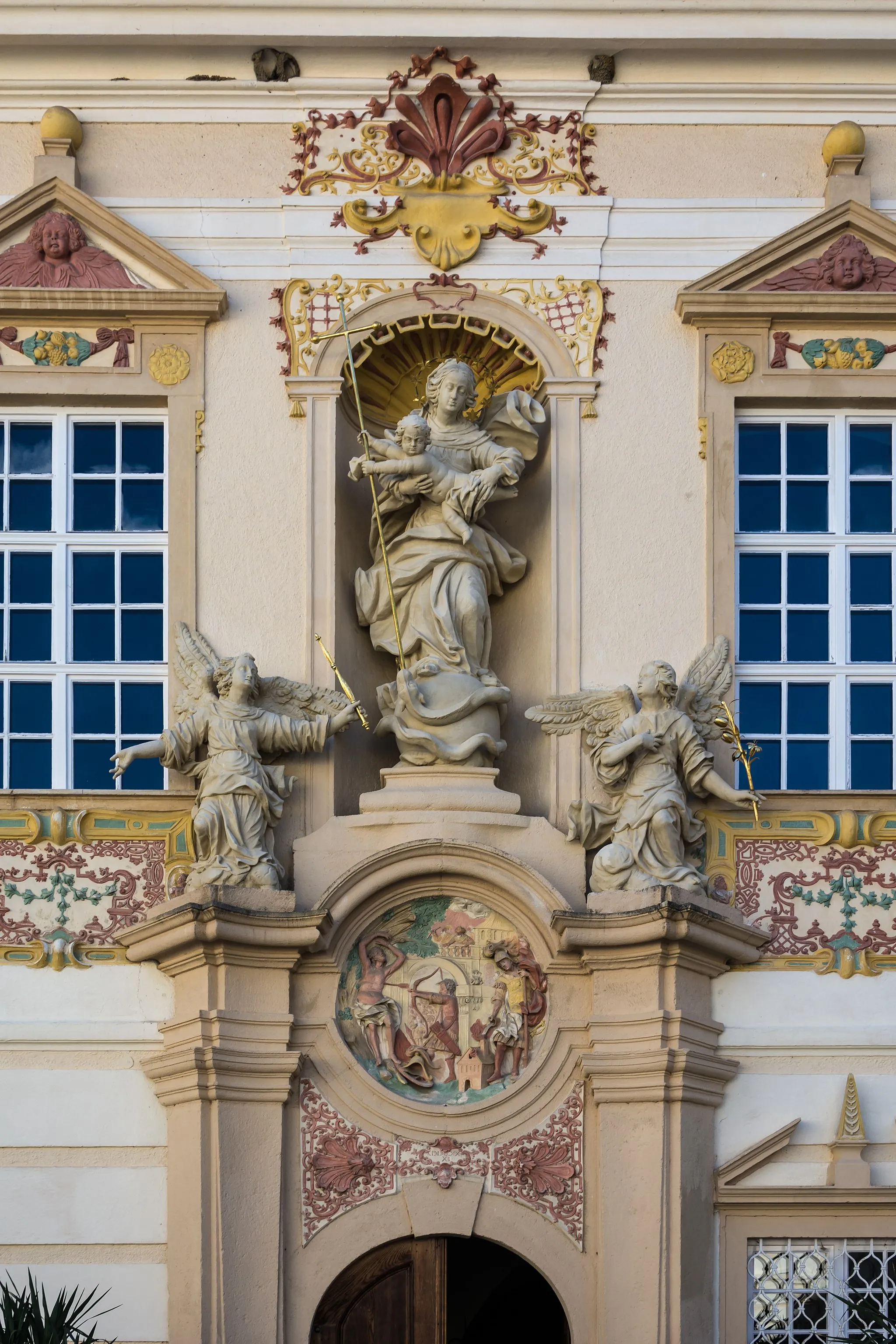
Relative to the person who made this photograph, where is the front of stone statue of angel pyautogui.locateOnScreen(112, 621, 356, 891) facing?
facing the viewer

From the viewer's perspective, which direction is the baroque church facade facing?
toward the camera

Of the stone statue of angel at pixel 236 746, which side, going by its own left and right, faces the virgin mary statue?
left

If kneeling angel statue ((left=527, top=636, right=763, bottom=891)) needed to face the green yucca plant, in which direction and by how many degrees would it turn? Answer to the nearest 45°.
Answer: approximately 45° to its right

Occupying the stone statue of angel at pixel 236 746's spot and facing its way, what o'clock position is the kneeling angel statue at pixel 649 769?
The kneeling angel statue is roughly at 9 o'clock from the stone statue of angel.

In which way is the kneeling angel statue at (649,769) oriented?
toward the camera

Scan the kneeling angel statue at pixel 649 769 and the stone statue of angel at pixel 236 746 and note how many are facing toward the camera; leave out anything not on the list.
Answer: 2

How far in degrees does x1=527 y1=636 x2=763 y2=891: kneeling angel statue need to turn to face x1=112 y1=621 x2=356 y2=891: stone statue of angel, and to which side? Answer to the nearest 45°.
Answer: approximately 90° to its right
